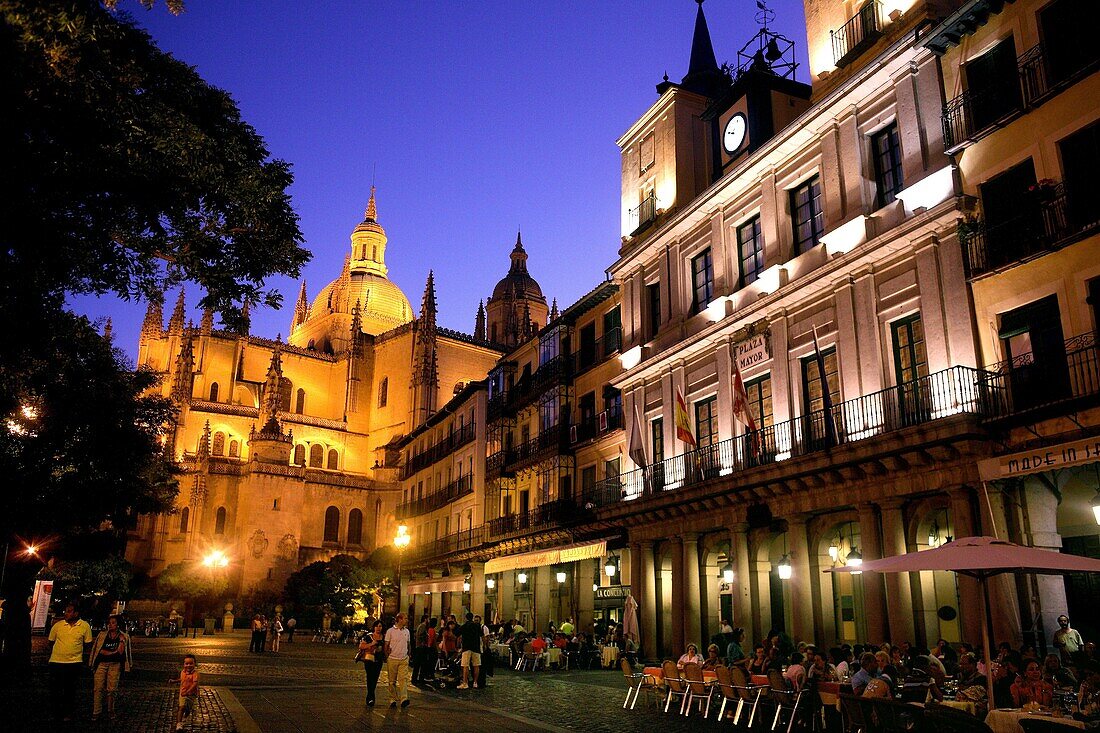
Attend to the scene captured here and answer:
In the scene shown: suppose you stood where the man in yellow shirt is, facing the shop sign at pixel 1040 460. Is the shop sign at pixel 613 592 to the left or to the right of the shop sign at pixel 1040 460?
left

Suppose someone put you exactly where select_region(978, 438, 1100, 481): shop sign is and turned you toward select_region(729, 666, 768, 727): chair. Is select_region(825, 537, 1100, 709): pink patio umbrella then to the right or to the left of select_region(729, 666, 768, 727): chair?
left

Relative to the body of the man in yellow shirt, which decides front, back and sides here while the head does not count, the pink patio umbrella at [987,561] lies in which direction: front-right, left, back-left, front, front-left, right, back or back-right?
front-left

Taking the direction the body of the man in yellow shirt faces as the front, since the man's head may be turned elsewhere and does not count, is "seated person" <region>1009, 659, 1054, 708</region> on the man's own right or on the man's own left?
on the man's own left

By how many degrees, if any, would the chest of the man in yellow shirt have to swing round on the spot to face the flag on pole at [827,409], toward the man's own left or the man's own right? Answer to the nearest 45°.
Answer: approximately 90° to the man's own left

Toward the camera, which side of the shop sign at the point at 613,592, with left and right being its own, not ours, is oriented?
front

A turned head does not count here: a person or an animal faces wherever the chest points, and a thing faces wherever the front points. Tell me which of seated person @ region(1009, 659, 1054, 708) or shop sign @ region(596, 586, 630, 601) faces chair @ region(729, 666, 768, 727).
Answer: the shop sign

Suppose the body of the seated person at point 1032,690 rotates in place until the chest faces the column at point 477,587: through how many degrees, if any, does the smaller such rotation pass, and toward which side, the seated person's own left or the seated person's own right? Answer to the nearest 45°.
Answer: approximately 135° to the seated person's own right

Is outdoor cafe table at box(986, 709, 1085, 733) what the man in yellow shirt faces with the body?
no

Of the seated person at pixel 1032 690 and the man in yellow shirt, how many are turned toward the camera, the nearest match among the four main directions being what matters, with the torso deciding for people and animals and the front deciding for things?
2

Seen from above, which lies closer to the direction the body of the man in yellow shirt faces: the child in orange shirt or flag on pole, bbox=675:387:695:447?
the child in orange shirt

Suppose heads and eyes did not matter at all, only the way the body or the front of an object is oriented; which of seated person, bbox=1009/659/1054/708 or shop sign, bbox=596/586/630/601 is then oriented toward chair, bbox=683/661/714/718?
the shop sign

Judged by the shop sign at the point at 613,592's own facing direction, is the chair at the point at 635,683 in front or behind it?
in front

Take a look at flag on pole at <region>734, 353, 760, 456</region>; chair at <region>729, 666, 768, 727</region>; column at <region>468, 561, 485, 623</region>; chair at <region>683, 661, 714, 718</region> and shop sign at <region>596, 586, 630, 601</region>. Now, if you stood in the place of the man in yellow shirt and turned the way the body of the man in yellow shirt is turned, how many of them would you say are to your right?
0

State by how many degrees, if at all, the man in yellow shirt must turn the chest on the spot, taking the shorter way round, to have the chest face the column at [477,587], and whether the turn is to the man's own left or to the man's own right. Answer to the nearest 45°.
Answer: approximately 135° to the man's own left

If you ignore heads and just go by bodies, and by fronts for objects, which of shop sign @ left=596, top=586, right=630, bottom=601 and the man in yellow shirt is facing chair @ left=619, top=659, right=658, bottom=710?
the shop sign
